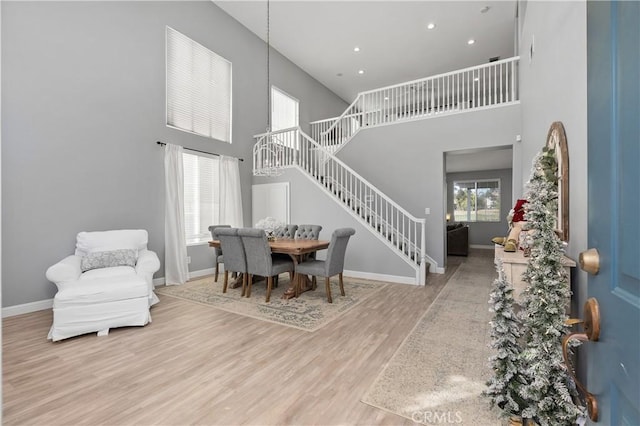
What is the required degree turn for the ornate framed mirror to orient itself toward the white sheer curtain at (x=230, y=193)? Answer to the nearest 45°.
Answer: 0° — it already faces it

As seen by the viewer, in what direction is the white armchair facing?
toward the camera

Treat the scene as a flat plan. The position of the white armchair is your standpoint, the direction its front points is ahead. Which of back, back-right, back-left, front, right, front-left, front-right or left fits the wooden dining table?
left

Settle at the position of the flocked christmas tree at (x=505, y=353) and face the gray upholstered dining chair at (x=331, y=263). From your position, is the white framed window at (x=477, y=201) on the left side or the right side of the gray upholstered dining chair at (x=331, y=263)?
right

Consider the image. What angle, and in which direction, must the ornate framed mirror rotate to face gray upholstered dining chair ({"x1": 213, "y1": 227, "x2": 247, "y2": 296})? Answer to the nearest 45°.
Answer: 0° — it already faces it

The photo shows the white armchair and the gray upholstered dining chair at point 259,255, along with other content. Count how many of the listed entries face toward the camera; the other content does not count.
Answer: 1

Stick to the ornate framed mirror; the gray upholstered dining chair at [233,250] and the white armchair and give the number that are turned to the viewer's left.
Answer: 1

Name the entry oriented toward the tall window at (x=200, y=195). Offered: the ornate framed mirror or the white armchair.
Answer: the ornate framed mirror

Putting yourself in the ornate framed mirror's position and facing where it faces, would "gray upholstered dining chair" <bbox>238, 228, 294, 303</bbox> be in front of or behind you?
in front

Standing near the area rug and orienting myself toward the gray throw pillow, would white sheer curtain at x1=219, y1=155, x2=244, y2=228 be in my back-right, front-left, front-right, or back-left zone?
front-right

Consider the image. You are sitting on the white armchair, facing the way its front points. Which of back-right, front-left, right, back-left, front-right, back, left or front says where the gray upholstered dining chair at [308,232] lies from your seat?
left

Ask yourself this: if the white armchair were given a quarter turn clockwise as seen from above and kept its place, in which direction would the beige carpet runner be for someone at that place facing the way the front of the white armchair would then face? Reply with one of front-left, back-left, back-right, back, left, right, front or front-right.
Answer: back-left

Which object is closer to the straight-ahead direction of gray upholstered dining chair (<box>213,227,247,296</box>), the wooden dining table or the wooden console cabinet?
the wooden dining table

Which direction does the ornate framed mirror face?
to the viewer's left

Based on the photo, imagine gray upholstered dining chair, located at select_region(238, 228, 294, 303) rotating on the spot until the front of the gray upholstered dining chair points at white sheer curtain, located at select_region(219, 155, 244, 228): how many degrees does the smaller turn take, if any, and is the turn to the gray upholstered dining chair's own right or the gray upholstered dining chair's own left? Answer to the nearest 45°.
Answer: approximately 45° to the gray upholstered dining chair's own left

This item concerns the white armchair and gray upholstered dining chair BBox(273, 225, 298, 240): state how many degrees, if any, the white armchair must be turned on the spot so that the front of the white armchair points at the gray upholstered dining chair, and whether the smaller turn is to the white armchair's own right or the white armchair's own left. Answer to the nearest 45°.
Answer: approximately 90° to the white armchair's own left

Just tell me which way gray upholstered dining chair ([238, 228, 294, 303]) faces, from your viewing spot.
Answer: facing away from the viewer and to the right of the viewer

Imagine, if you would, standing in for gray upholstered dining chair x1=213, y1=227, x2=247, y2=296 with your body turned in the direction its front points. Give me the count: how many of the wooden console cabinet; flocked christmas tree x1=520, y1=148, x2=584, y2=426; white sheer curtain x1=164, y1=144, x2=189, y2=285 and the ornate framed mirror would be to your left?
1

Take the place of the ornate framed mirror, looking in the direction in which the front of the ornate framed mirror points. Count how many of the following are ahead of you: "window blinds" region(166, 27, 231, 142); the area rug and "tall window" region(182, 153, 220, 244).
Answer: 3

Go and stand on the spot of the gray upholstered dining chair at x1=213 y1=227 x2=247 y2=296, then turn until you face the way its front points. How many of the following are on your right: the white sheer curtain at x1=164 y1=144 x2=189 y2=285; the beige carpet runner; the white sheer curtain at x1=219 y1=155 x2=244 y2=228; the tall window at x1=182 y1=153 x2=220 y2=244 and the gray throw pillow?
1
